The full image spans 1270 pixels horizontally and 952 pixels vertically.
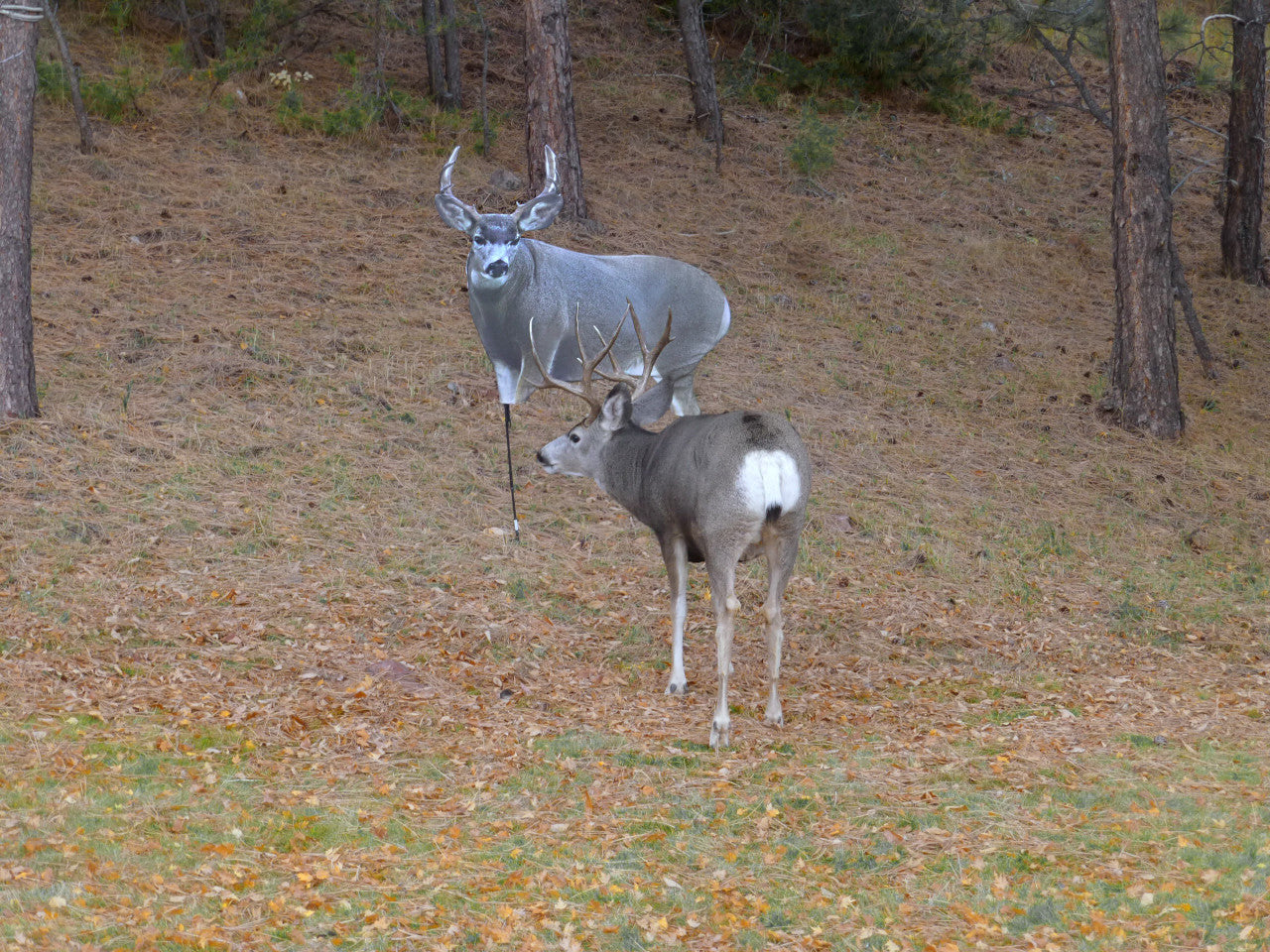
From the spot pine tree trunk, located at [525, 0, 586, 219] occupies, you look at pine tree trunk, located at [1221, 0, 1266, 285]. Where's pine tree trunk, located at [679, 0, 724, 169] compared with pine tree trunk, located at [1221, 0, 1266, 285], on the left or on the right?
left

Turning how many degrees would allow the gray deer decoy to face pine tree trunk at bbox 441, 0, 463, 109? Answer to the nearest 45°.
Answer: approximately 135° to its right

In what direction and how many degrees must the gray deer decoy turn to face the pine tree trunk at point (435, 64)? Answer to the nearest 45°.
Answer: approximately 135° to its right

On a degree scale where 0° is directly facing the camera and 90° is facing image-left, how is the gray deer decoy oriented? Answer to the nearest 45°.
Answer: approximately 45°

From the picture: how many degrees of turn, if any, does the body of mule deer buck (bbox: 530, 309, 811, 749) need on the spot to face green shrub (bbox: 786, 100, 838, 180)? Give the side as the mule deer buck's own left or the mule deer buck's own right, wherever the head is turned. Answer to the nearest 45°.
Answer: approximately 45° to the mule deer buck's own right

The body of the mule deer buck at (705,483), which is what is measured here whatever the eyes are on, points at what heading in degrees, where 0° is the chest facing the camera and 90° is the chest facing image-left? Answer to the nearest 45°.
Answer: approximately 135°

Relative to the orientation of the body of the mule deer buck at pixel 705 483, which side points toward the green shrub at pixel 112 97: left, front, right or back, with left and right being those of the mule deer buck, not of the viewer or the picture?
front

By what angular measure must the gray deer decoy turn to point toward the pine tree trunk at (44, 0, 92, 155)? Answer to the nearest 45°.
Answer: approximately 90° to its right

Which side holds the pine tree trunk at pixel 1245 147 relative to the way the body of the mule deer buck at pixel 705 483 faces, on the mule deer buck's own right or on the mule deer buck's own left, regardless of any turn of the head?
on the mule deer buck's own right

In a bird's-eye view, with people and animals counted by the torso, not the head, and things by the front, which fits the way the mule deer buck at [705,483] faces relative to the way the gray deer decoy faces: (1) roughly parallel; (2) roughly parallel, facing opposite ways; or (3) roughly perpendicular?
roughly perpendicular

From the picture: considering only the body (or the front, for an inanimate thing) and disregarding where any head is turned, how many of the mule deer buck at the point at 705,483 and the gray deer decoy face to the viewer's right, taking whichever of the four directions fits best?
0

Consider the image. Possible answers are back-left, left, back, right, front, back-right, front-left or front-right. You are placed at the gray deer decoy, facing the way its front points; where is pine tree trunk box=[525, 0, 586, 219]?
back-right
